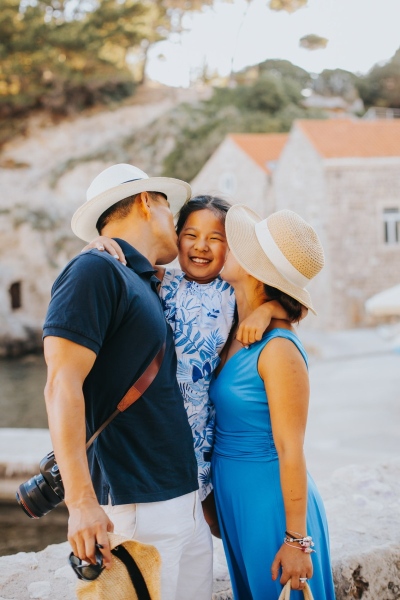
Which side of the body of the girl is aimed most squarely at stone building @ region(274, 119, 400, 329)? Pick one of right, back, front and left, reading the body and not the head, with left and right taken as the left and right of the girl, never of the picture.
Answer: back

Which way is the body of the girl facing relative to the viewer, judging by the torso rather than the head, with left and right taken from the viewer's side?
facing the viewer

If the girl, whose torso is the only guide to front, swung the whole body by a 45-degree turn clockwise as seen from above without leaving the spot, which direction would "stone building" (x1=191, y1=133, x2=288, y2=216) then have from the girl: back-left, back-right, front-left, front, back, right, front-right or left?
back-right

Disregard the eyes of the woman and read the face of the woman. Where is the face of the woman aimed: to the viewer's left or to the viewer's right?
to the viewer's left

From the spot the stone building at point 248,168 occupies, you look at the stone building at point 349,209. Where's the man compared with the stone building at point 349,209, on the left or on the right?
right
